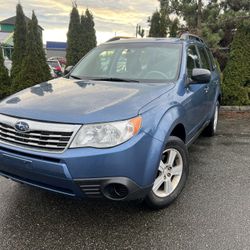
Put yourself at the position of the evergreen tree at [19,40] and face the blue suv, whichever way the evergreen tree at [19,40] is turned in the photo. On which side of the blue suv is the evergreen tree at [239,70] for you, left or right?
left

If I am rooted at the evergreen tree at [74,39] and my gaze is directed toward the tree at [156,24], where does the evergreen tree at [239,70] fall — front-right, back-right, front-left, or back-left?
front-right

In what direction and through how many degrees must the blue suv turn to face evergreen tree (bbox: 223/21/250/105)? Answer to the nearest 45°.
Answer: approximately 180°

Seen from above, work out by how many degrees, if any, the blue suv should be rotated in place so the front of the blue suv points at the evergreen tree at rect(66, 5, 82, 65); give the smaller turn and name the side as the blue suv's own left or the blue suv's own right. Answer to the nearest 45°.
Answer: approximately 135° to the blue suv's own right

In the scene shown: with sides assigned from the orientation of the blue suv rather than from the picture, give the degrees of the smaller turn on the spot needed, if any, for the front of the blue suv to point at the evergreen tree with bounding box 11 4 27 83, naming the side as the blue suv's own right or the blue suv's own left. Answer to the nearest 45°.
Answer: approximately 135° to the blue suv's own right

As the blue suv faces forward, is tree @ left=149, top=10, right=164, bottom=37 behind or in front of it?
behind

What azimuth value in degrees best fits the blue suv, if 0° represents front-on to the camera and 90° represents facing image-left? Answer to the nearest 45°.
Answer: approximately 45°

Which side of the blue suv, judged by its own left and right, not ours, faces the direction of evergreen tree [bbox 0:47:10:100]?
right

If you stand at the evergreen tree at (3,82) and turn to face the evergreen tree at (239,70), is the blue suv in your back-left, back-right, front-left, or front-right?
front-right

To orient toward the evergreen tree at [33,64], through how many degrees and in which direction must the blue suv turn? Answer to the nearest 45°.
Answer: approximately 135° to its right
